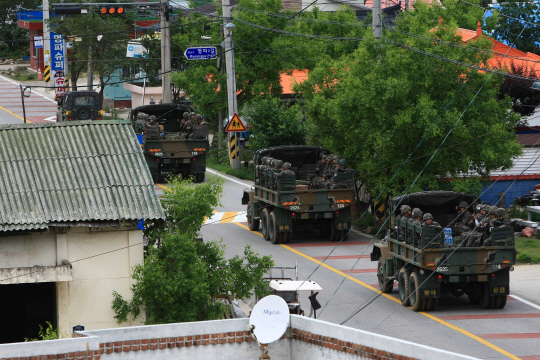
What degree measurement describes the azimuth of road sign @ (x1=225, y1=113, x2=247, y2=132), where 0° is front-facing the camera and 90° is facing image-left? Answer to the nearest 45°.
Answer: approximately 0°

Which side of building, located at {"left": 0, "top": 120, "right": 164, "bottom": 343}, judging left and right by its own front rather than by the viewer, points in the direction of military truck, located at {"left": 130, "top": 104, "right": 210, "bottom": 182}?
back

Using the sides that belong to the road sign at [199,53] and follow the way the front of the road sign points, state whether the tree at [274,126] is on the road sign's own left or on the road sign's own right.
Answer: on the road sign's own left

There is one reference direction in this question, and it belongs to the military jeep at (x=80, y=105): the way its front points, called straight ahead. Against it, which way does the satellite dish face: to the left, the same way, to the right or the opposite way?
the opposite way

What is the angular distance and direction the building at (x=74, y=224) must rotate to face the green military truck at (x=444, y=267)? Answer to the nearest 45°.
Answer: approximately 90° to its left
